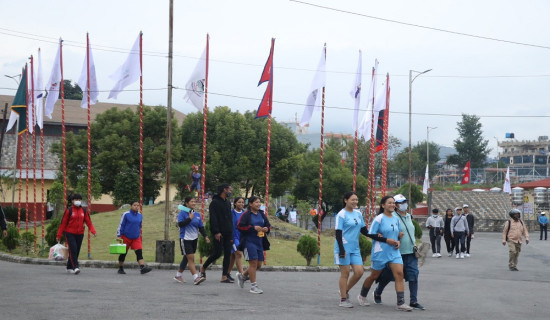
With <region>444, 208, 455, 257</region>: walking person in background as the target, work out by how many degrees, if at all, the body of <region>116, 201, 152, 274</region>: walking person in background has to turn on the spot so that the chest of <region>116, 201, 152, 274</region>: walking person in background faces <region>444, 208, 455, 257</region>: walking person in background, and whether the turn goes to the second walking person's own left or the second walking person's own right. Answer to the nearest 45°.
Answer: approximately 90° to the second walking person's own left

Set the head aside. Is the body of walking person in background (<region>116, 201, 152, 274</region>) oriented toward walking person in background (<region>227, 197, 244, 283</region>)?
yes

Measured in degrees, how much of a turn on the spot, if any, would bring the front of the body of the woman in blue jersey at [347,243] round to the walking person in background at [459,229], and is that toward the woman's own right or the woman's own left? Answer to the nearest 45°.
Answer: approximately 135° to the woman's own left

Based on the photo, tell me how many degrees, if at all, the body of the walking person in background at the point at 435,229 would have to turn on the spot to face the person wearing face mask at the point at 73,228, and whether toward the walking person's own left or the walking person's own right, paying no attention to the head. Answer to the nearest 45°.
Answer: approximately 45° to the walking person's own right

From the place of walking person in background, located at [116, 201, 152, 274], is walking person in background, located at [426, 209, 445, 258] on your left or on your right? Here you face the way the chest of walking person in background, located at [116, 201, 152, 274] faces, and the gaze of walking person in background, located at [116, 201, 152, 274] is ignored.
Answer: on your left

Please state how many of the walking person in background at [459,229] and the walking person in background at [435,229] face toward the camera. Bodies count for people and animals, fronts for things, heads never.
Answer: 2

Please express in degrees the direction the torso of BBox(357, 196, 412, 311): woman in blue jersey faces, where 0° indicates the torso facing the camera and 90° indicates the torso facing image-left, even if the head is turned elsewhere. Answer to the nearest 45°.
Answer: approximately 315°
